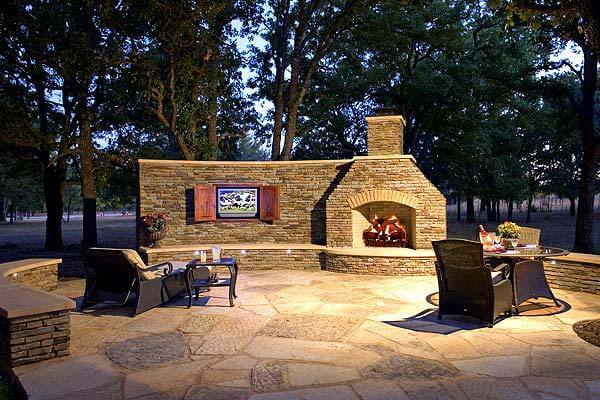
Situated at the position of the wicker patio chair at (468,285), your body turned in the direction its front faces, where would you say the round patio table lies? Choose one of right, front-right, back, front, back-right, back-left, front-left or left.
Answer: front

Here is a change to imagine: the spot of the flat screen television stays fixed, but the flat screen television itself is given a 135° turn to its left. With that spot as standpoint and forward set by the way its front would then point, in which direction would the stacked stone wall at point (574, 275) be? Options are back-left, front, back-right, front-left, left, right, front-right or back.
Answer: right

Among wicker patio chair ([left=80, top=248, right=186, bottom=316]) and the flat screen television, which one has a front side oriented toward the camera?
the flat screen television

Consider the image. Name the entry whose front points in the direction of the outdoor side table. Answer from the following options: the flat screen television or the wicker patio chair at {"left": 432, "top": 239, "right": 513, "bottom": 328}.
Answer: the flat screen television

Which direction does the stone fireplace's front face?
toward the camera

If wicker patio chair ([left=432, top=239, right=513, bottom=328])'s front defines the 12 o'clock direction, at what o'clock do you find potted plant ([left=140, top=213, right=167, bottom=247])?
The potted plant is roughly at 8 o'clock from the wicker patio chair.

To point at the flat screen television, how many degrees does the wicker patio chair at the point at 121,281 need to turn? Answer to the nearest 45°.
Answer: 0° — it already faces it

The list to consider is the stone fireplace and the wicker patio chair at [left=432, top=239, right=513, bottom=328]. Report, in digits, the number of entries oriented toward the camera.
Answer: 1

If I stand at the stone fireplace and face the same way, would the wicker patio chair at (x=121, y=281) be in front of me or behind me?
in front

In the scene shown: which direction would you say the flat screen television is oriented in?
toward the camera

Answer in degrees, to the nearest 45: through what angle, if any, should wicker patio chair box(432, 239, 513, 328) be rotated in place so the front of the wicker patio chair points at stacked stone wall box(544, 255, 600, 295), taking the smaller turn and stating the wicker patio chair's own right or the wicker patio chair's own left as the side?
0° — it already faces it

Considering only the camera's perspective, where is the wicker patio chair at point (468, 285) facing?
facing away from the viewer and to the right of the viewer

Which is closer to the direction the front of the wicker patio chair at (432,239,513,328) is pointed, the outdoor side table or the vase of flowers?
the vase of flowers

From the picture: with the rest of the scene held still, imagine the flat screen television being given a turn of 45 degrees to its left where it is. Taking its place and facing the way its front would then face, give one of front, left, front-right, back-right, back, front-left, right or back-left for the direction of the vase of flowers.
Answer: front

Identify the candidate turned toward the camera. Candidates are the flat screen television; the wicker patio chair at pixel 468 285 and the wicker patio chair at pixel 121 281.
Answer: the flat screen television

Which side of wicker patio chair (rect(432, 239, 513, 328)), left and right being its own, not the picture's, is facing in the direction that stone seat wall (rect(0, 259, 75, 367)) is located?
back

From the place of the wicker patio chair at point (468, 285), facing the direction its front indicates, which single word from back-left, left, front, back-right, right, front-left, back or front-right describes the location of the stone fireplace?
left

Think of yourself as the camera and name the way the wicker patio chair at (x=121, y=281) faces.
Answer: facing away from the viewer and to the right of the viewer
